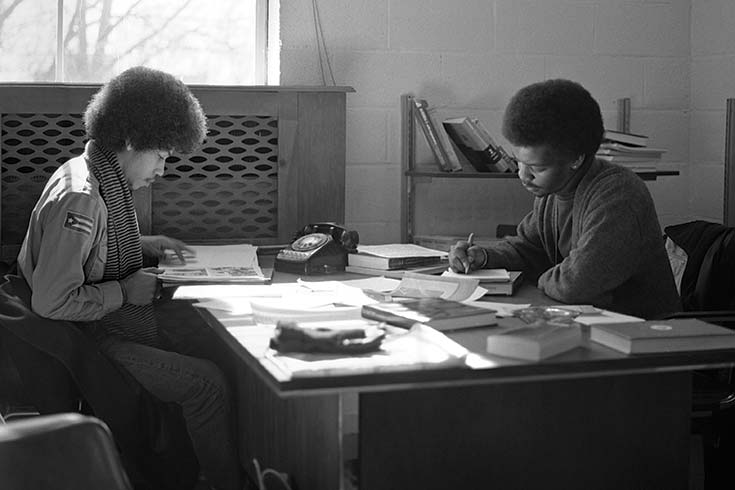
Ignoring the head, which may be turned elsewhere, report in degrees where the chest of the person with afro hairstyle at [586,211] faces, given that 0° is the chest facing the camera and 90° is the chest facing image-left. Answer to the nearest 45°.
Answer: approximately 45°

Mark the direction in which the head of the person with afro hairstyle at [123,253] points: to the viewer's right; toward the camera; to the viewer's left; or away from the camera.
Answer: to the viewer's right

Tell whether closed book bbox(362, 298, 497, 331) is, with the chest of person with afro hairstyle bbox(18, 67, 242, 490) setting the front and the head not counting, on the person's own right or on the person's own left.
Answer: on the person's own right

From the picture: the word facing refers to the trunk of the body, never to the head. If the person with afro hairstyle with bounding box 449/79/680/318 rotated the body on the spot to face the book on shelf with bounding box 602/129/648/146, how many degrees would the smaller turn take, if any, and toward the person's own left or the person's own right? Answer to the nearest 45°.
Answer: approximately 135° to the person's own right

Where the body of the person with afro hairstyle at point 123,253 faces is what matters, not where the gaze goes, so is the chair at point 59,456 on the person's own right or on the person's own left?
on the person's own right

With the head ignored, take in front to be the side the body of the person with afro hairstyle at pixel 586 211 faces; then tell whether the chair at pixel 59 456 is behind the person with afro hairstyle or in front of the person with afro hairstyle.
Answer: in front

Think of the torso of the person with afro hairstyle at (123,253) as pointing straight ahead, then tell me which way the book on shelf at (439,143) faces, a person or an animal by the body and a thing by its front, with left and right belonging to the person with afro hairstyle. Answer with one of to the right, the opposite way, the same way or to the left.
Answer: to the right

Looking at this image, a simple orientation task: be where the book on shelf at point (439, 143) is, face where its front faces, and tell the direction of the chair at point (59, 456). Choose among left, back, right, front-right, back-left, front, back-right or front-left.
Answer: front

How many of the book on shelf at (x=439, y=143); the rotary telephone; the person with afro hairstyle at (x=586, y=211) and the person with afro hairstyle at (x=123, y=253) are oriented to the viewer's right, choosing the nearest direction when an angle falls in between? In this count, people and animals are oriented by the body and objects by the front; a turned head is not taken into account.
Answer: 1

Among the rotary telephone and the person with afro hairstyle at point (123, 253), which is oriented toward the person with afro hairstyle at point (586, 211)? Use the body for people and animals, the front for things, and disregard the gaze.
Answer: the person with afro hairstyle at point (123, 253)

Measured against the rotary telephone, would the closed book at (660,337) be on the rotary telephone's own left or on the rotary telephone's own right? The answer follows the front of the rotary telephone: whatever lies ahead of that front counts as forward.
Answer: on the rotary telephone's own left

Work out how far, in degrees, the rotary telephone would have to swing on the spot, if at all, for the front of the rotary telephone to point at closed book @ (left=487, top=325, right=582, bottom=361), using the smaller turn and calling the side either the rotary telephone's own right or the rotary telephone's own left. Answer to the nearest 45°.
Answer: approximately 45° to the rotary telephone's own left

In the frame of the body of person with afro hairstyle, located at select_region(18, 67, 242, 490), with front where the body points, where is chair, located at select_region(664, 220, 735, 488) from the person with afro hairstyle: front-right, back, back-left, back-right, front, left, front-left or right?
front
